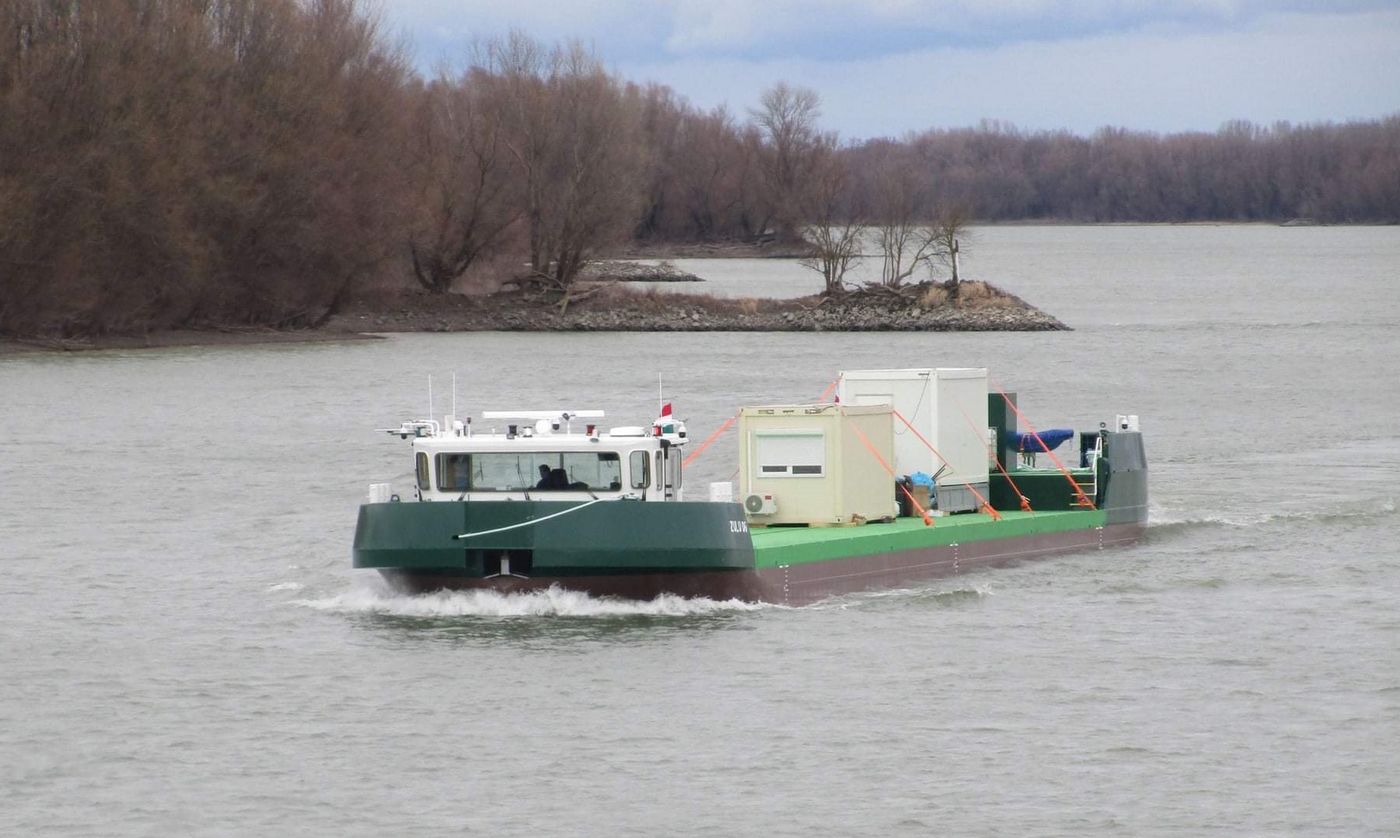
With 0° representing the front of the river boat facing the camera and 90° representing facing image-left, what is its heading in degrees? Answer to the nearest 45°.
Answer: approximately 45°
